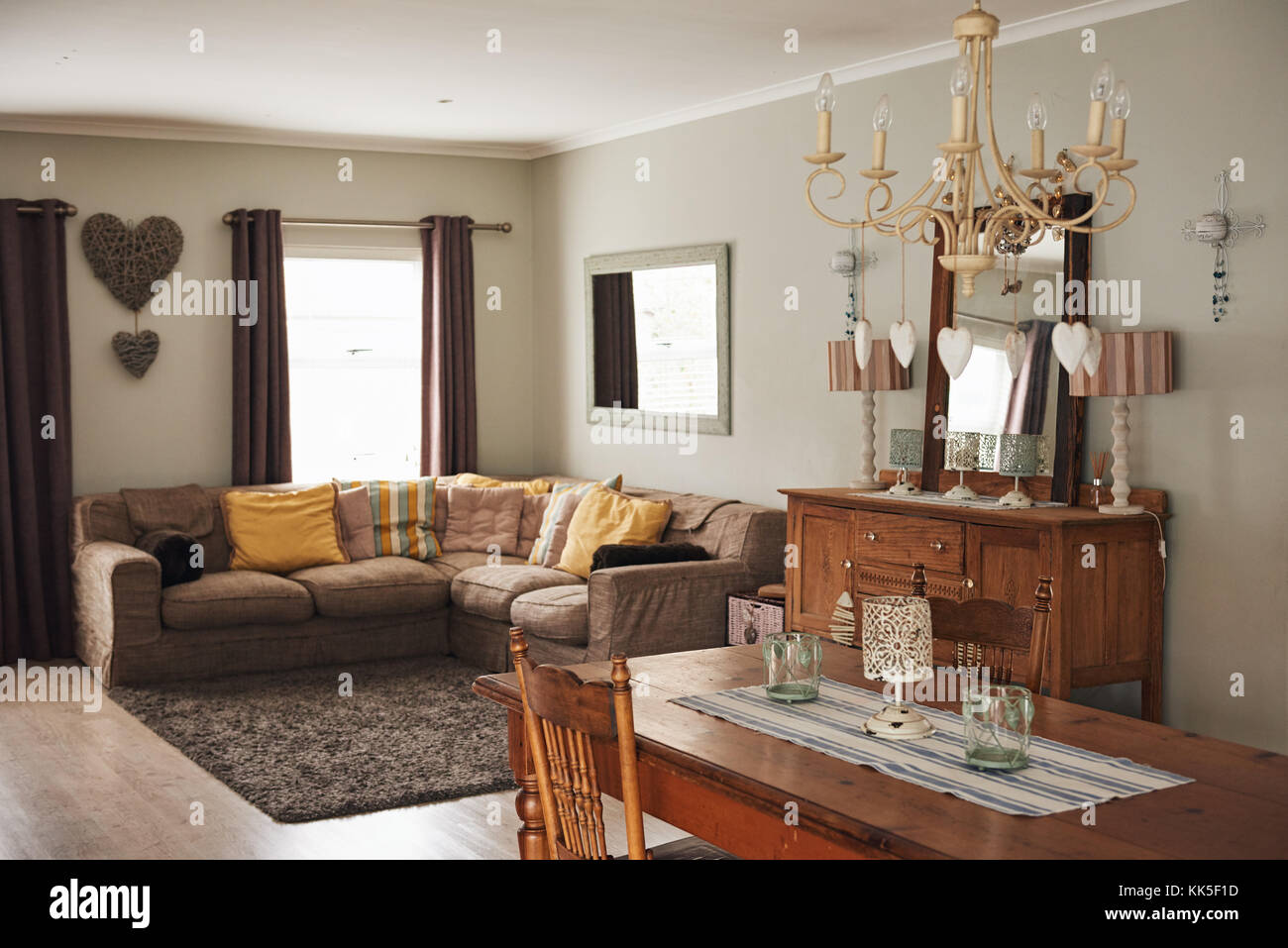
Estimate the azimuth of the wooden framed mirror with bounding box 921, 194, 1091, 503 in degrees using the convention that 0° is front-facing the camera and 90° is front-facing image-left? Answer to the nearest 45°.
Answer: approximately 45°

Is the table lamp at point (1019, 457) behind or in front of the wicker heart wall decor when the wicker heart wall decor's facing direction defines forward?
in front

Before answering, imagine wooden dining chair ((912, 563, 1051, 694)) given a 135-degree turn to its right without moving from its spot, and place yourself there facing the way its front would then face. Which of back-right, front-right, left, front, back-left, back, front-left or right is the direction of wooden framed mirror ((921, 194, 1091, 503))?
front

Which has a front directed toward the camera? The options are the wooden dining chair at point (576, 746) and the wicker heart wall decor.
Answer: the wicker heart wall decor

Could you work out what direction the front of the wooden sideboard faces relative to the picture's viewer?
facing the viewer and to the left of the viewer

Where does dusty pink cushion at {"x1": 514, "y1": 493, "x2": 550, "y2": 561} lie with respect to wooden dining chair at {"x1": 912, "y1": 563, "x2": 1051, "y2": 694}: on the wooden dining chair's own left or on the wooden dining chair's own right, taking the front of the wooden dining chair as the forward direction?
on the wooden dining chair's own right

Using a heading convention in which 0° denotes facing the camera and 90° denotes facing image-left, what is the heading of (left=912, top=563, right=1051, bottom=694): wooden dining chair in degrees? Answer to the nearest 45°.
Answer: approximately 45°

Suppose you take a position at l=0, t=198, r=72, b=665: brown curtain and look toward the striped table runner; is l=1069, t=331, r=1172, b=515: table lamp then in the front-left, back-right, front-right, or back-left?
front-left

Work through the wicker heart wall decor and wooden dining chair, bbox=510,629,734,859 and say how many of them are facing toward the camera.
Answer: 1

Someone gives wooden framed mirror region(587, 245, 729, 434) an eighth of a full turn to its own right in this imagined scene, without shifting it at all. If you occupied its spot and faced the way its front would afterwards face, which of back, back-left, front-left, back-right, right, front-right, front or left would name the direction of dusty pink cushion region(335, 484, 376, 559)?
front

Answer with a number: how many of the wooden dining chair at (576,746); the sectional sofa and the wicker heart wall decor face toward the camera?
2

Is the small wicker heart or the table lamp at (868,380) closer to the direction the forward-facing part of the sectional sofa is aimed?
the table lamp

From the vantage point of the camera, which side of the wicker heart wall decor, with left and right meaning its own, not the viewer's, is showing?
front

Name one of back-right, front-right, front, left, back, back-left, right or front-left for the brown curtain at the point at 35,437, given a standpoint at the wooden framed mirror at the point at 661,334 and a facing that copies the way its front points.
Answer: front-right

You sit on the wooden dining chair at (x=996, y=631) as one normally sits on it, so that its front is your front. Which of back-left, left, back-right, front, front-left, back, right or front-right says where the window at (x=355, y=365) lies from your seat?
right

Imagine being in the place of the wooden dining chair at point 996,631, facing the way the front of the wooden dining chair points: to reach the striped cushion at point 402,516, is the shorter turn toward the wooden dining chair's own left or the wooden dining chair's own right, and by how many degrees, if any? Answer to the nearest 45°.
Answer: approximately 90° to the wooden dining chair's own right

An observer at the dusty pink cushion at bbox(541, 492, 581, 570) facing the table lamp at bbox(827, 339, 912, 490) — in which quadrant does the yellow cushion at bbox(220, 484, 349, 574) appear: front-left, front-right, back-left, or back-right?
back-right
